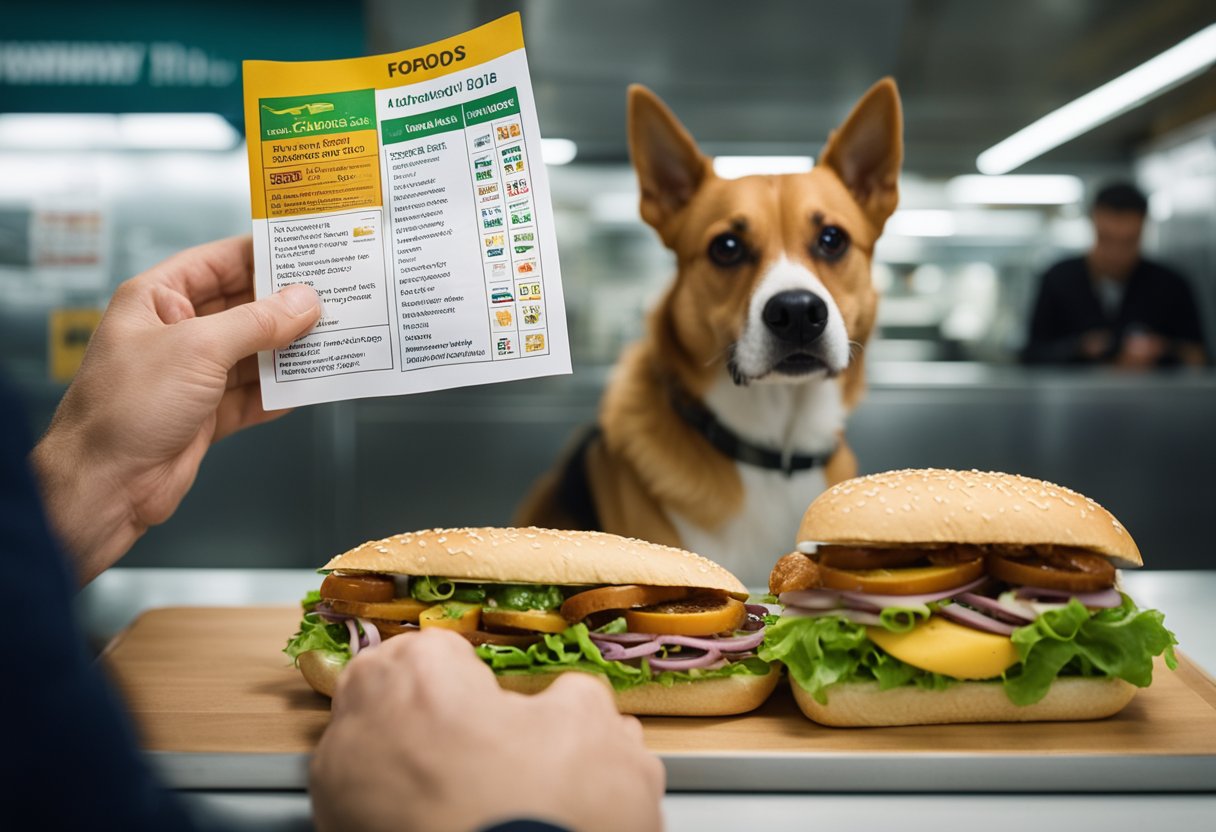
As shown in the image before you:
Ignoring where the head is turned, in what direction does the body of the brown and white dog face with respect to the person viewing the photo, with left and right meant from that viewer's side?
facing the viewer and to the right of the viewer

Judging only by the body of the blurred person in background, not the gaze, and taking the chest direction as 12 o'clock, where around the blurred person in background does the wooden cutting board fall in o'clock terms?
The wooden cutting board is roughly at 12 o'clock from the blurred person in background.

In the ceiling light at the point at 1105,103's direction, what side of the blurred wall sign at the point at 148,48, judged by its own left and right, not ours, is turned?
left

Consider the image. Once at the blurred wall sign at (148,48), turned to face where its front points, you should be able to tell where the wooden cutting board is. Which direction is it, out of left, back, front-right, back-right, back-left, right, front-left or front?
front

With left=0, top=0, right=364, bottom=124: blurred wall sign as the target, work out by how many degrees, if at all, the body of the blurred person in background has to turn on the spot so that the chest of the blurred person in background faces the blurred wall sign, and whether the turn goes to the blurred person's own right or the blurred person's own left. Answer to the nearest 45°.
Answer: approximately 45° to the blurred person's own right

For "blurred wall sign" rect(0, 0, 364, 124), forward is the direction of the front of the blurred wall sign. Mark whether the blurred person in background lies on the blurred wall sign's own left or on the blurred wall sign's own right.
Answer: on the blurred wall sign's own left

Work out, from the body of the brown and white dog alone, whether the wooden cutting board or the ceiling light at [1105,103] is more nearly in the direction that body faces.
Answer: the wooden cutting board

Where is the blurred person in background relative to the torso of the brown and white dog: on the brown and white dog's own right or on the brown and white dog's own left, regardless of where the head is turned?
on the brown and white dog's own left

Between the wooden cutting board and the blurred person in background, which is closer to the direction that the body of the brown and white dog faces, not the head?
the wooden cutting board

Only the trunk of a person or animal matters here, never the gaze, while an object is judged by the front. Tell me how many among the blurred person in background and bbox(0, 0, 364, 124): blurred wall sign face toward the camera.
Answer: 2

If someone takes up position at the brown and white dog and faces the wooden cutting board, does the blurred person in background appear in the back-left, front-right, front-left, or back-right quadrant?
back-left

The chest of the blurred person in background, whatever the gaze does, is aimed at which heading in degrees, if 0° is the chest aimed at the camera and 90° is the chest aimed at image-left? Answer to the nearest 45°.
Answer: approximately 0°

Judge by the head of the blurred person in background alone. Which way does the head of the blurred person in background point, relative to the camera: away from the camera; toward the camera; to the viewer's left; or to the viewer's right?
toward the camera

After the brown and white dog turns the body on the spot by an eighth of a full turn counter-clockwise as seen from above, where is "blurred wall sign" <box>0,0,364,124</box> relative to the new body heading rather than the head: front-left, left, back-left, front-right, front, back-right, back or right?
back-left

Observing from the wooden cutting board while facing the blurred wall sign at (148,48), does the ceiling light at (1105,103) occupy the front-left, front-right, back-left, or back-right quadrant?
front-right
